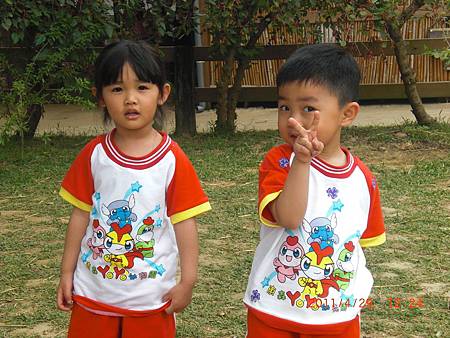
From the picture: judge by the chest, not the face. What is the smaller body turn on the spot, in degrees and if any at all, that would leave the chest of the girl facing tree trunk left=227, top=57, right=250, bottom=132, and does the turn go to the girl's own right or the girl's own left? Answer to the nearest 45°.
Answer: approximately 180°

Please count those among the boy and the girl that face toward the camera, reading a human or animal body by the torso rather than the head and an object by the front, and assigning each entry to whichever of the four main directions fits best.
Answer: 2

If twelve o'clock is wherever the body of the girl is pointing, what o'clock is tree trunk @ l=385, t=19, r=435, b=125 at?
The tree trunk is roughly at 7 o'clock from the girl.

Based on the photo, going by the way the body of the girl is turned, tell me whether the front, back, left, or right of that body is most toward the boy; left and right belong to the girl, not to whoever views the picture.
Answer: left

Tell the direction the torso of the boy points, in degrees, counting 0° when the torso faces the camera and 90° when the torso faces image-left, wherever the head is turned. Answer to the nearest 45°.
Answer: approximately 0°

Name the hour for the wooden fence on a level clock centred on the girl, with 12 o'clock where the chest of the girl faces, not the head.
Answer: The wooden fence is roughly at 7 o'clock from the girl.

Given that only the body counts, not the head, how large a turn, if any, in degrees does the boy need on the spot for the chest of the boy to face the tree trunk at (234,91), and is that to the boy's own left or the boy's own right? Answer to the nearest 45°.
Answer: approximately 180°

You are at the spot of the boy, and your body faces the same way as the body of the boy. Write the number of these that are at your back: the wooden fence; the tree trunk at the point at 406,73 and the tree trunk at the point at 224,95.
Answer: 3

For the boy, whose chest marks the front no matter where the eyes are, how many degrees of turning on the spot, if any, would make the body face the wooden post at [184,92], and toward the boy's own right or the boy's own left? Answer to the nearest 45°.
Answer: approximately 180°

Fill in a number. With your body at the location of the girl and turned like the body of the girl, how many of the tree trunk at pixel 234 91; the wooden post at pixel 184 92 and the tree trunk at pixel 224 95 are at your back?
3
